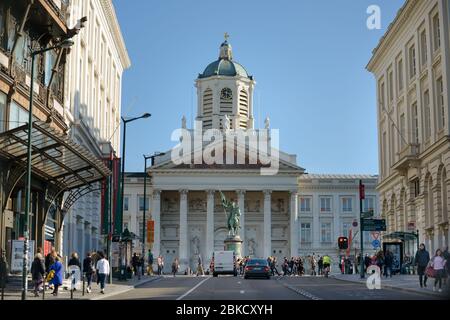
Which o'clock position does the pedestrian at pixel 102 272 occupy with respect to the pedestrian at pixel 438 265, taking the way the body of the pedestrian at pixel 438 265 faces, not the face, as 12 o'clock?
the pedestrian at pixel 102 272 is roughly at 3 o'clock from the pedestrian at pixel 438 265.

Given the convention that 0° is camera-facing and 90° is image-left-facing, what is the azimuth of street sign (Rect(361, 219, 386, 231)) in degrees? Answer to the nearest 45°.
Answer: approximately 0°

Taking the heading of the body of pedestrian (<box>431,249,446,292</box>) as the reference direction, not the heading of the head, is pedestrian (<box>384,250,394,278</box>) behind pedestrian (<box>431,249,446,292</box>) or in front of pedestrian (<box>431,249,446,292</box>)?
behind

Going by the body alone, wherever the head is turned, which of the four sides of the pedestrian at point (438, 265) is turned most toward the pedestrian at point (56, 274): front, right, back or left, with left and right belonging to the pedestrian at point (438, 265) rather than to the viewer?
right
